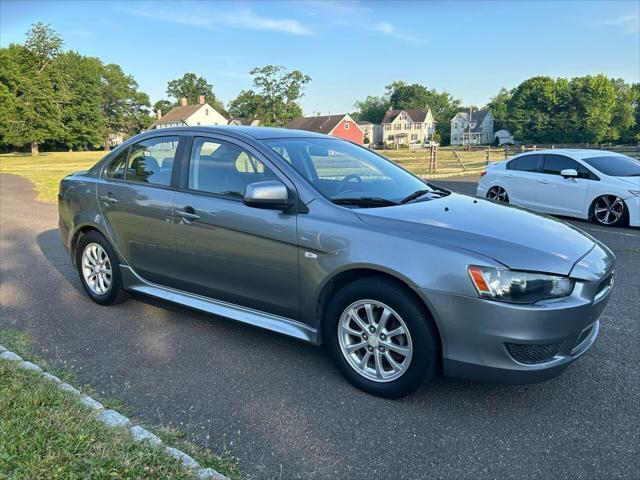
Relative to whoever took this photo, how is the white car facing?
facing the viewer and to the right of the viewer

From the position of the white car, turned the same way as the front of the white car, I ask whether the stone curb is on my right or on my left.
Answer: on my right
